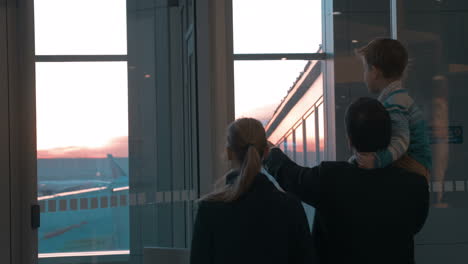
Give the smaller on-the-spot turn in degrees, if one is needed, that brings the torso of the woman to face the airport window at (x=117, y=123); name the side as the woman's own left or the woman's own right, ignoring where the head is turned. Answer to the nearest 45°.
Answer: approximately 45° to the woman's own left

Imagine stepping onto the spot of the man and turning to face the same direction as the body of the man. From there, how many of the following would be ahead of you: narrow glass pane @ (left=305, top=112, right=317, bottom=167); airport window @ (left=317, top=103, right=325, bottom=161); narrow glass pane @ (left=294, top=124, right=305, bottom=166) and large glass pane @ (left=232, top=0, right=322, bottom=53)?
4

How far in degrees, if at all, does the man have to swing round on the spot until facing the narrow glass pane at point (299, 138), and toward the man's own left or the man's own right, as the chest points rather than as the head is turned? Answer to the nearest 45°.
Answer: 0° — they already face it

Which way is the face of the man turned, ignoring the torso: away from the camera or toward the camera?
away from the camera

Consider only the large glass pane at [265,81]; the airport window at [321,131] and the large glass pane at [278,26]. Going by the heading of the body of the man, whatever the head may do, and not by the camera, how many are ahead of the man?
3

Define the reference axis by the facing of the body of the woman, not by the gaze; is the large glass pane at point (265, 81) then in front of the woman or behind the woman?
in front

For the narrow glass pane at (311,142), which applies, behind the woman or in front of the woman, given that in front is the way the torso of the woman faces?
in front

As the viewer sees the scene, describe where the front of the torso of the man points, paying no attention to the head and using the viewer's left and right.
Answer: facing away from the viewer

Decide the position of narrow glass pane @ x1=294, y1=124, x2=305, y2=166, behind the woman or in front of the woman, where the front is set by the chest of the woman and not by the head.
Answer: in front

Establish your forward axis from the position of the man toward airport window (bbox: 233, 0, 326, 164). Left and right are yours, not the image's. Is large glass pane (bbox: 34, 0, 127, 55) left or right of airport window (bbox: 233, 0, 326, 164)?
left

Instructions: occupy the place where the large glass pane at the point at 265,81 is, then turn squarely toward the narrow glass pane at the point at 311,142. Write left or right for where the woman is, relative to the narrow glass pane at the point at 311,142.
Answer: right

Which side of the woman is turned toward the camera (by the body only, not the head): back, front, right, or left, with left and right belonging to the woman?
back

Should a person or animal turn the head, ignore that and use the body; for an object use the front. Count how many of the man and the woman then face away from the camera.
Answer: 2
